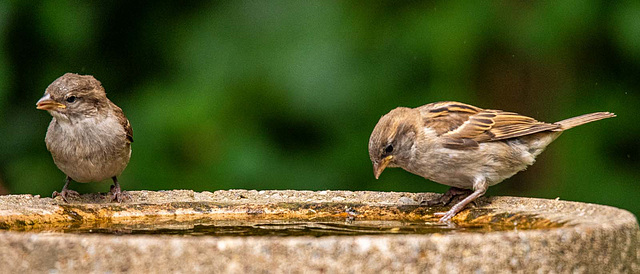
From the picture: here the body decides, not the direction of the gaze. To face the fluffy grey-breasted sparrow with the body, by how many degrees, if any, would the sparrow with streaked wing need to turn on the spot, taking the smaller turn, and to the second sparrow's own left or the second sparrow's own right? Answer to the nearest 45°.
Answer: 0° — it already faces it

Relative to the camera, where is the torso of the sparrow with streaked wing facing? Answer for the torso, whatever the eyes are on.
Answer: to the viewer's left
